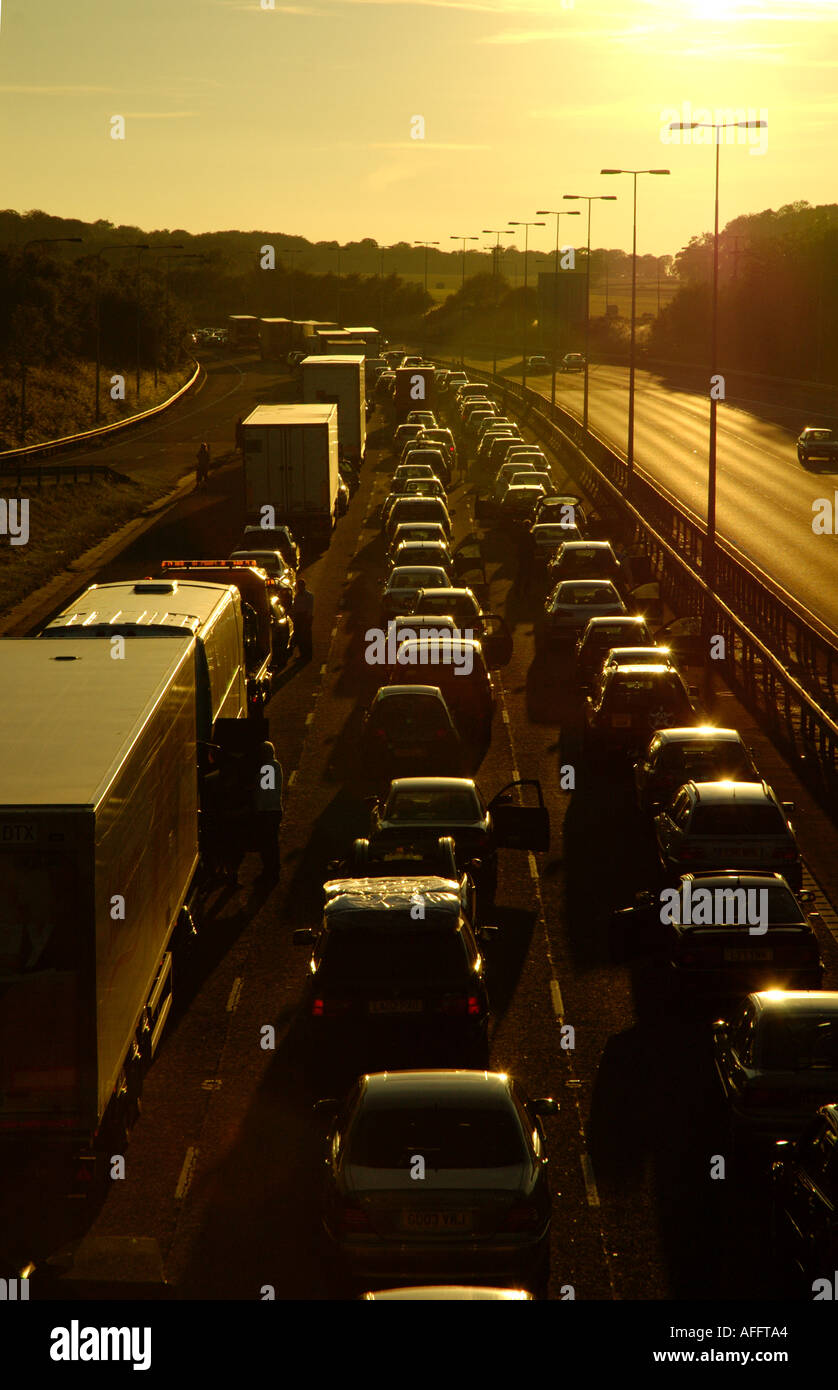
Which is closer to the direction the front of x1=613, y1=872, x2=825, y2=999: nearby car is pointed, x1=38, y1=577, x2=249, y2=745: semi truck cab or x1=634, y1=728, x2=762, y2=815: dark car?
the dark car

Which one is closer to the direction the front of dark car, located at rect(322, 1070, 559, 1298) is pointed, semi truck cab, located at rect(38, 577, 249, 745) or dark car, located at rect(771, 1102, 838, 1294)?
the semi truck cab

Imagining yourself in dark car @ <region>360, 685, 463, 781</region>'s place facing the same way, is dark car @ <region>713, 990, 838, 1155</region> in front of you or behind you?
behind

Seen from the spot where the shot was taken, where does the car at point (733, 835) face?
facing away from the viewer

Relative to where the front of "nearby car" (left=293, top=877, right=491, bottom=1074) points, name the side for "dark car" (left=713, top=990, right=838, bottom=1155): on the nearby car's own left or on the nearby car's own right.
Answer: on the nearby car's own right

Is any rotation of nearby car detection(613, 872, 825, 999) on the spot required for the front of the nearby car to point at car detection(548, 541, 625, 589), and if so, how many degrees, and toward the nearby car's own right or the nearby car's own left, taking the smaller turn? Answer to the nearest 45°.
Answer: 0° — it already faces it

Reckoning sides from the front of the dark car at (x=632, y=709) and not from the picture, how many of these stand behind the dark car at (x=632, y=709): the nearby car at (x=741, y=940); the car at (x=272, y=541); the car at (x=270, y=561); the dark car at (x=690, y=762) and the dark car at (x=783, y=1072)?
3

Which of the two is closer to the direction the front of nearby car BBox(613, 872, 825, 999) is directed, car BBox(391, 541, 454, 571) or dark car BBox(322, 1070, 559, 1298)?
the car

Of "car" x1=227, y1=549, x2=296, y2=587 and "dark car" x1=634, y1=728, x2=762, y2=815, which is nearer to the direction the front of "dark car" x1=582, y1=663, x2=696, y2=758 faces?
the car

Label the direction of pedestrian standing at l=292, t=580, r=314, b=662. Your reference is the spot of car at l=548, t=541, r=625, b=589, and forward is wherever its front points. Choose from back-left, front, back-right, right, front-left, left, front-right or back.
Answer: back-left

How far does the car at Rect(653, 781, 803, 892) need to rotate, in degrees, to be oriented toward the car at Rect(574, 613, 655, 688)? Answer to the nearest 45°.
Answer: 0° — it already faces it

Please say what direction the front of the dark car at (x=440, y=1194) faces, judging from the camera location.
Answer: facing away from the viewer

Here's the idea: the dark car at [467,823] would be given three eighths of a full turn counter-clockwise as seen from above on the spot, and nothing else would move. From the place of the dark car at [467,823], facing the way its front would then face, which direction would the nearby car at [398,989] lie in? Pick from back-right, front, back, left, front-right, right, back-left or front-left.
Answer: front-left

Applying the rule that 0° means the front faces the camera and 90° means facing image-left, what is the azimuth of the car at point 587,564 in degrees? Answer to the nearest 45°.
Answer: approximately 180°

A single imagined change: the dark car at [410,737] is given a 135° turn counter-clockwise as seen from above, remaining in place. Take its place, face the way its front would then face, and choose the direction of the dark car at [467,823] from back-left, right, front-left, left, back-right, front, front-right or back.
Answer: front-left
